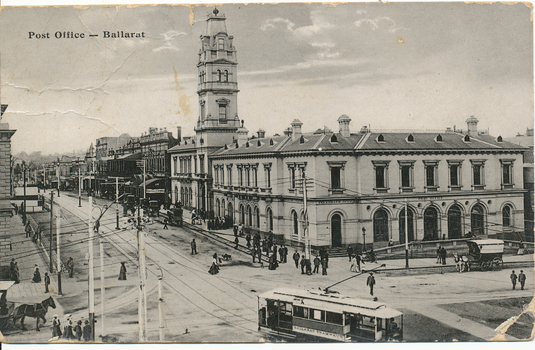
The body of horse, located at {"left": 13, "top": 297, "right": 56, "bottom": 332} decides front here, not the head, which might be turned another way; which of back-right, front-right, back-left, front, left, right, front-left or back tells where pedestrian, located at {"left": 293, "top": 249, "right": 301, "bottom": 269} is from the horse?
front

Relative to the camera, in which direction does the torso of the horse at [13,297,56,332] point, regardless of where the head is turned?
to the viewer's right

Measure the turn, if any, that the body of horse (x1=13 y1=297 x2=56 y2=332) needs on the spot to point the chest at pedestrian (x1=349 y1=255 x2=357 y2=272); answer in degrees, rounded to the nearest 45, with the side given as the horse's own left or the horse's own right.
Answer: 0° — it already faces them

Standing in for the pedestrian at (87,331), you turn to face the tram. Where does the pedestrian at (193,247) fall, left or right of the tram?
left

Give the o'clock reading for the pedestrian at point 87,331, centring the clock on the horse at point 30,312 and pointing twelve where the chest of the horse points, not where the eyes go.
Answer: The pedestrian is roughly at 1 o'clock from the horse.

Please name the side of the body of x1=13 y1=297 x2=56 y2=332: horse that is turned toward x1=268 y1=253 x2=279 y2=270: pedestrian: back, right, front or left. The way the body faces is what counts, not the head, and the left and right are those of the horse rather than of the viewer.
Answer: front

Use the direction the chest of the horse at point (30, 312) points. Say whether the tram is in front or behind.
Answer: in front
